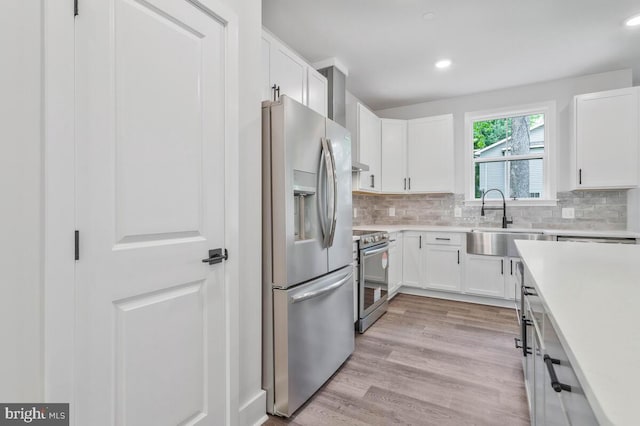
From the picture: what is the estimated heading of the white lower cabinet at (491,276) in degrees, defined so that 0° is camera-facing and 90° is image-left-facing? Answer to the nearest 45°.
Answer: approximately 0°

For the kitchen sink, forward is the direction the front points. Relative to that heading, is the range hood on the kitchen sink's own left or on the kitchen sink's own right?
on the kitchen sink's own right

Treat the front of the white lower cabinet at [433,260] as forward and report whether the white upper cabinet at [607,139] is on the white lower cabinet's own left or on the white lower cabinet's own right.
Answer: on the white lower cabinet's own left

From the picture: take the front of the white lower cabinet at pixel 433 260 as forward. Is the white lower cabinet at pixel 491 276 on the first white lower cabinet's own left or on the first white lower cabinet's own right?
on the first white lower cabinet's own left

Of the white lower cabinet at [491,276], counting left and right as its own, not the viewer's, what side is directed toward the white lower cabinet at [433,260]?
right

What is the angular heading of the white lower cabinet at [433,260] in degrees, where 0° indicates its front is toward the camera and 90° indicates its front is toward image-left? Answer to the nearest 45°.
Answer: approximately 0°

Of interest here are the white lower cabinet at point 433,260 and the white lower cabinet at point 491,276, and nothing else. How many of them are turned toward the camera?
2
